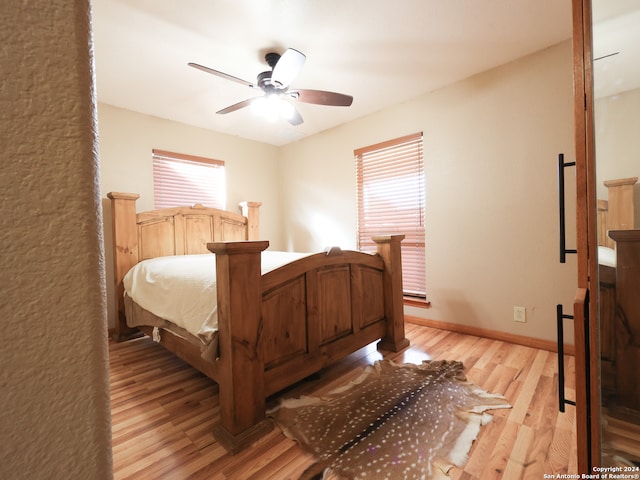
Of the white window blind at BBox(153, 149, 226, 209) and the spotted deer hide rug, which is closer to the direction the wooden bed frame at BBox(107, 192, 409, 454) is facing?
the spotted deer hide rug

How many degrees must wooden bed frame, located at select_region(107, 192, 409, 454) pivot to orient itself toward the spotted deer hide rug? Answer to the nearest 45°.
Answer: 0° — it already faces it

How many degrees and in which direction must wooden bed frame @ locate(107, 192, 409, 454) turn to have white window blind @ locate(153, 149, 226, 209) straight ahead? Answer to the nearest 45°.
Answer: approximately 180°

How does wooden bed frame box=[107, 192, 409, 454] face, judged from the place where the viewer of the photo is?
facing the viewer and to the right of the viewer
